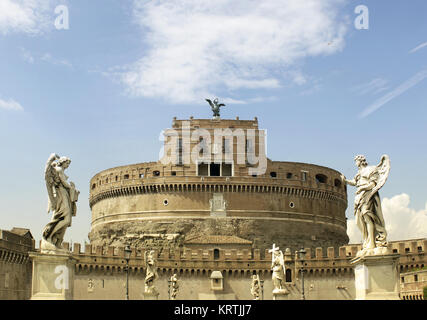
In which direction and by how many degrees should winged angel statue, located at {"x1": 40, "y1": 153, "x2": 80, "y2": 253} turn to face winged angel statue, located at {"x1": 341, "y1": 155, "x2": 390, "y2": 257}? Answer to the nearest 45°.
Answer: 0° — it already faces it

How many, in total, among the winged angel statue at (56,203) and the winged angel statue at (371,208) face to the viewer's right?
1

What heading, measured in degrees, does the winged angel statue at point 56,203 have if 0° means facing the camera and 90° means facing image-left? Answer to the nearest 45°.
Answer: approximately 270°

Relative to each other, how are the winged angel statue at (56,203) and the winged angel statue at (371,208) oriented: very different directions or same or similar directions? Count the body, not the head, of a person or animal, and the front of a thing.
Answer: very different directions

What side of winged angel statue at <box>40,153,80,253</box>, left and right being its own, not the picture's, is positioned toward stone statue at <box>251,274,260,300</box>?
left

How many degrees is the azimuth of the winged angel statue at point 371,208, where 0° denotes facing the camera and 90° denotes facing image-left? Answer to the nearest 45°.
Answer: approximately 45°

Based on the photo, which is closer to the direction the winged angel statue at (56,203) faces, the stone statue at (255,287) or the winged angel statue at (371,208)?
the winged angel statue
